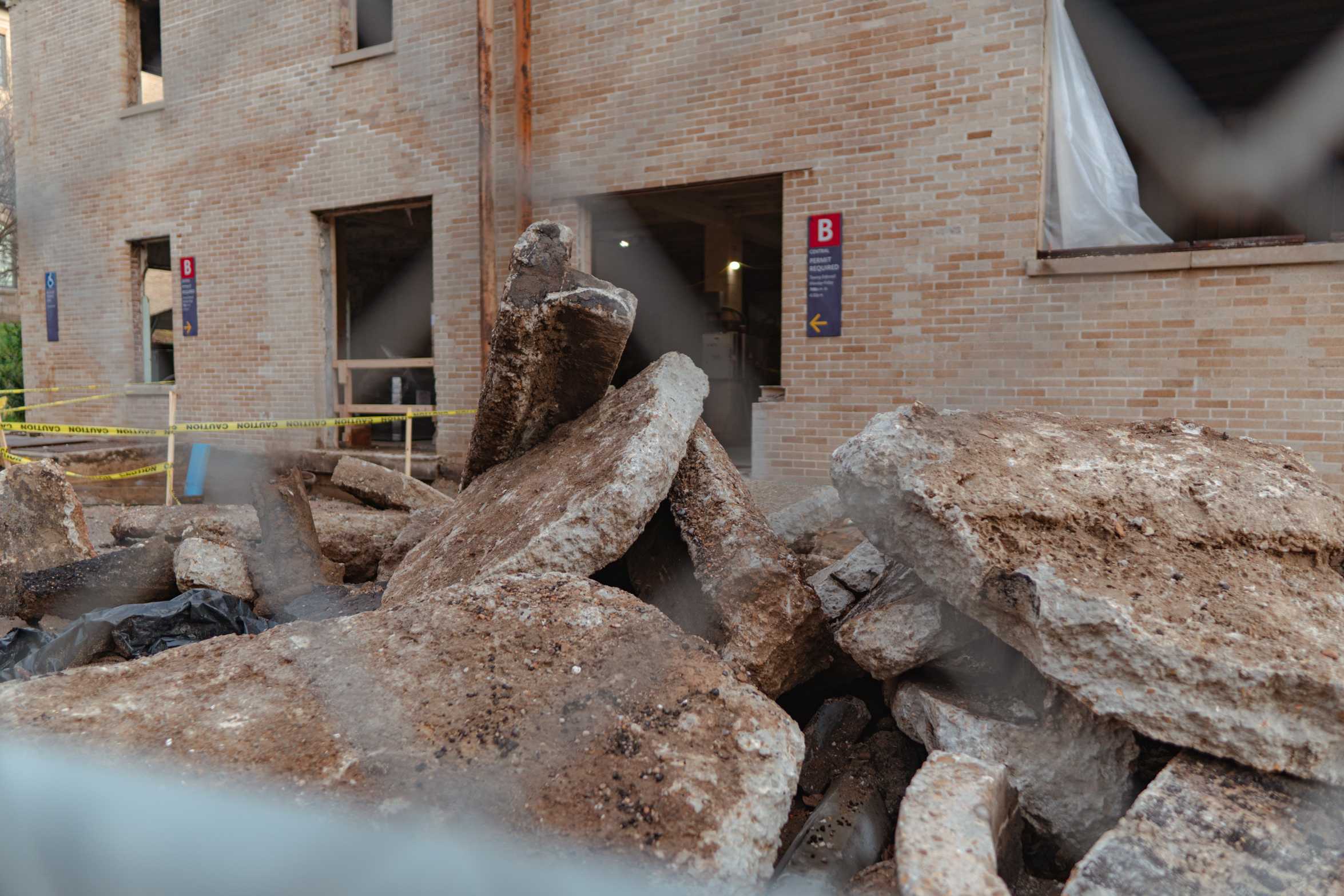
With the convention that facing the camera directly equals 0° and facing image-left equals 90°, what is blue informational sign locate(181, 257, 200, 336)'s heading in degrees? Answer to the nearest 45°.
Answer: approximately 45°

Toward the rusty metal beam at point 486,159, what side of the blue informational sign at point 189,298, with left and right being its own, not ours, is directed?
left

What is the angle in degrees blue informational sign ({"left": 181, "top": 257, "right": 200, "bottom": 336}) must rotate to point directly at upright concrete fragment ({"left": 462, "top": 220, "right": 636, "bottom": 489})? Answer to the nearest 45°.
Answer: approximately 45° to its left

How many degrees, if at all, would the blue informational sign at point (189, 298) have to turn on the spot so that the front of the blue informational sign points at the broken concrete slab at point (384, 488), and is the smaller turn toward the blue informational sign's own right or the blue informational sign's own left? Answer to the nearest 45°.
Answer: approximately 45° to the blue informational sign's own left

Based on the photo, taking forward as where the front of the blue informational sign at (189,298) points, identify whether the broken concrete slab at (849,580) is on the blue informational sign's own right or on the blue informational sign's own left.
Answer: on the blue informational sign's own left

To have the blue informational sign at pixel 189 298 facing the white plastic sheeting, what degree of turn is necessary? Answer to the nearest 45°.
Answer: approximately 90° to its left

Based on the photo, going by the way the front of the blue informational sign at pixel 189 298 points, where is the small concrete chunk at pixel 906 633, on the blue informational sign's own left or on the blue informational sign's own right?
on the blue informational sign's own left

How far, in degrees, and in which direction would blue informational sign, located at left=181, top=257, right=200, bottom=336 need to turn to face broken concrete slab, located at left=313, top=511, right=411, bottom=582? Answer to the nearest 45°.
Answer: approximately 45° to its left

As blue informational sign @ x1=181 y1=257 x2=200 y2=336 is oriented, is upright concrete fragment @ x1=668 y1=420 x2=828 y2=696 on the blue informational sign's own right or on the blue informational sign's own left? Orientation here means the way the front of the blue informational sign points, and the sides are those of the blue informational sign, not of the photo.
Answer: on the blue informational sign's own left

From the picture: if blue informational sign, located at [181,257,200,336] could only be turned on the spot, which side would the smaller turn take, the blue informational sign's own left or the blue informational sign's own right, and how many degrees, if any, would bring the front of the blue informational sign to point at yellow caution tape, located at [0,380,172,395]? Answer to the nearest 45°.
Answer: approximately 90° to the blue informational sign's own right

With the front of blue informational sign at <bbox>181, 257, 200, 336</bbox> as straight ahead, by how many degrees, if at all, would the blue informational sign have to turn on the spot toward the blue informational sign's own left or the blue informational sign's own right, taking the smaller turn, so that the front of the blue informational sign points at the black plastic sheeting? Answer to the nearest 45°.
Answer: approximately 45° to the blue informational sign's own left
